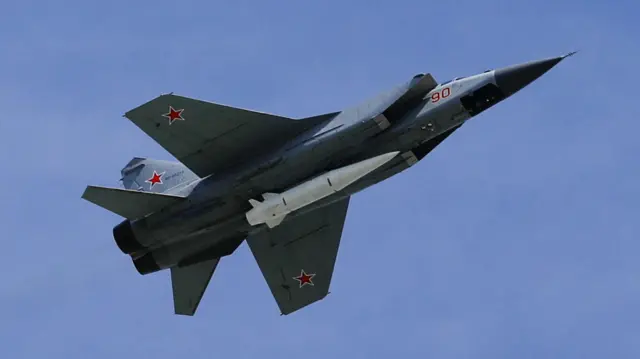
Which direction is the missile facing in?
to the viewer's right
